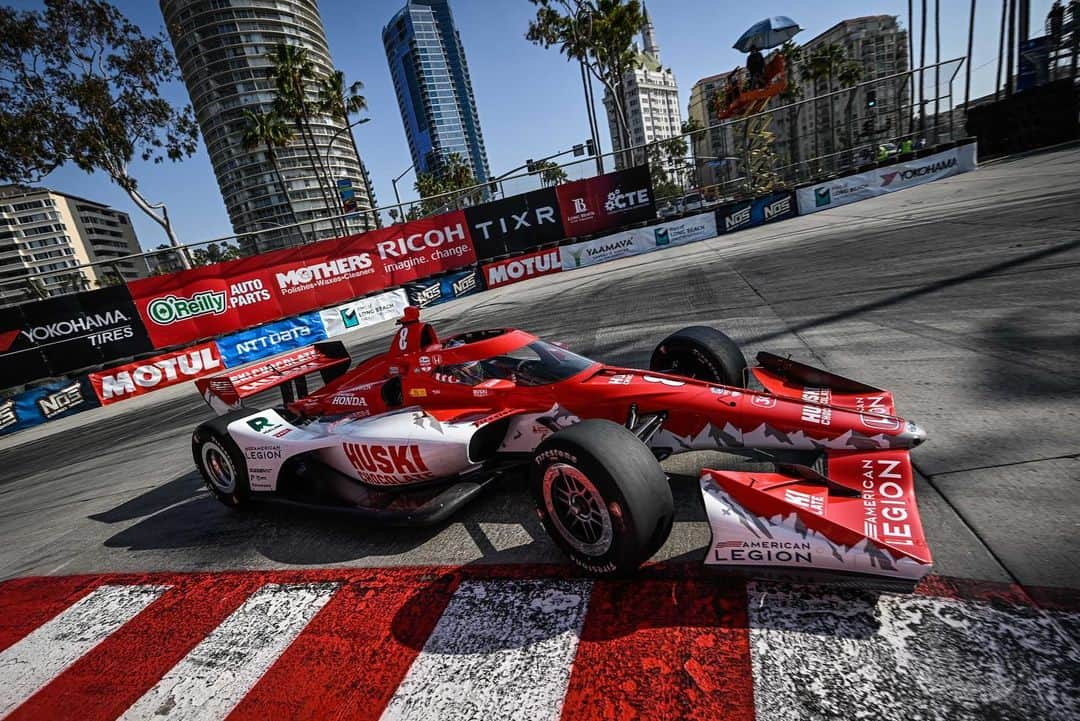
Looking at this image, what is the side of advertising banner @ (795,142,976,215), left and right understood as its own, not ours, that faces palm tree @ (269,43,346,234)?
right

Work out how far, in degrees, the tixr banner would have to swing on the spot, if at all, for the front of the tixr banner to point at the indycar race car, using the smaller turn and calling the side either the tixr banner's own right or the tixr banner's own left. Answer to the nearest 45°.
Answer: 0° — it already faces it

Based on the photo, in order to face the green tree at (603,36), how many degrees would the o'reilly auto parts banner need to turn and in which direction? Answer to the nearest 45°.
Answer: approximately 135° to its left

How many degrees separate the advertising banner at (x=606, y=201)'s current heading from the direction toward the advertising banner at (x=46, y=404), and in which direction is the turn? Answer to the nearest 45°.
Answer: approximately 45° to its right

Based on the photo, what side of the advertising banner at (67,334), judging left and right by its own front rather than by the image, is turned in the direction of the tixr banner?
left

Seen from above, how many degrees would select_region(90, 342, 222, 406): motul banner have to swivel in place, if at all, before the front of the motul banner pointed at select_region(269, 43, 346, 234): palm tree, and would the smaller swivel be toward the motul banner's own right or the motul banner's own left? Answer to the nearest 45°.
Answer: approximately 135° to the motul banner's own left

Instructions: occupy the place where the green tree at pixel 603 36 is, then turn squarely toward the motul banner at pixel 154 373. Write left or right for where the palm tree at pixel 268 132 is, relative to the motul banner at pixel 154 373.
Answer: right

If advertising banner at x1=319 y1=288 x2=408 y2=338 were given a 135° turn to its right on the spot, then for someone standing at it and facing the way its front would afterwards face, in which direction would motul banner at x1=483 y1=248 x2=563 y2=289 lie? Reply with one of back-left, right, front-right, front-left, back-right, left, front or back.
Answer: back-right
